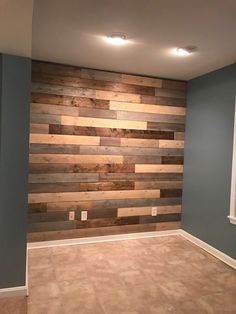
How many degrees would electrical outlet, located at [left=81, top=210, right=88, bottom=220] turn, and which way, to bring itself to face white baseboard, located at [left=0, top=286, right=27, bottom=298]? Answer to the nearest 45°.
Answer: approximately 45° to its right

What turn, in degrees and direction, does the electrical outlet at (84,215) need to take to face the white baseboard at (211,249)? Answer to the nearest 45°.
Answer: approximately 90° to its left

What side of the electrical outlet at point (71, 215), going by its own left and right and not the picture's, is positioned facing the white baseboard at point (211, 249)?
left

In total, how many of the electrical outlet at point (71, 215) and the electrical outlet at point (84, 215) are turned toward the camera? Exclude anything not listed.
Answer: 2
